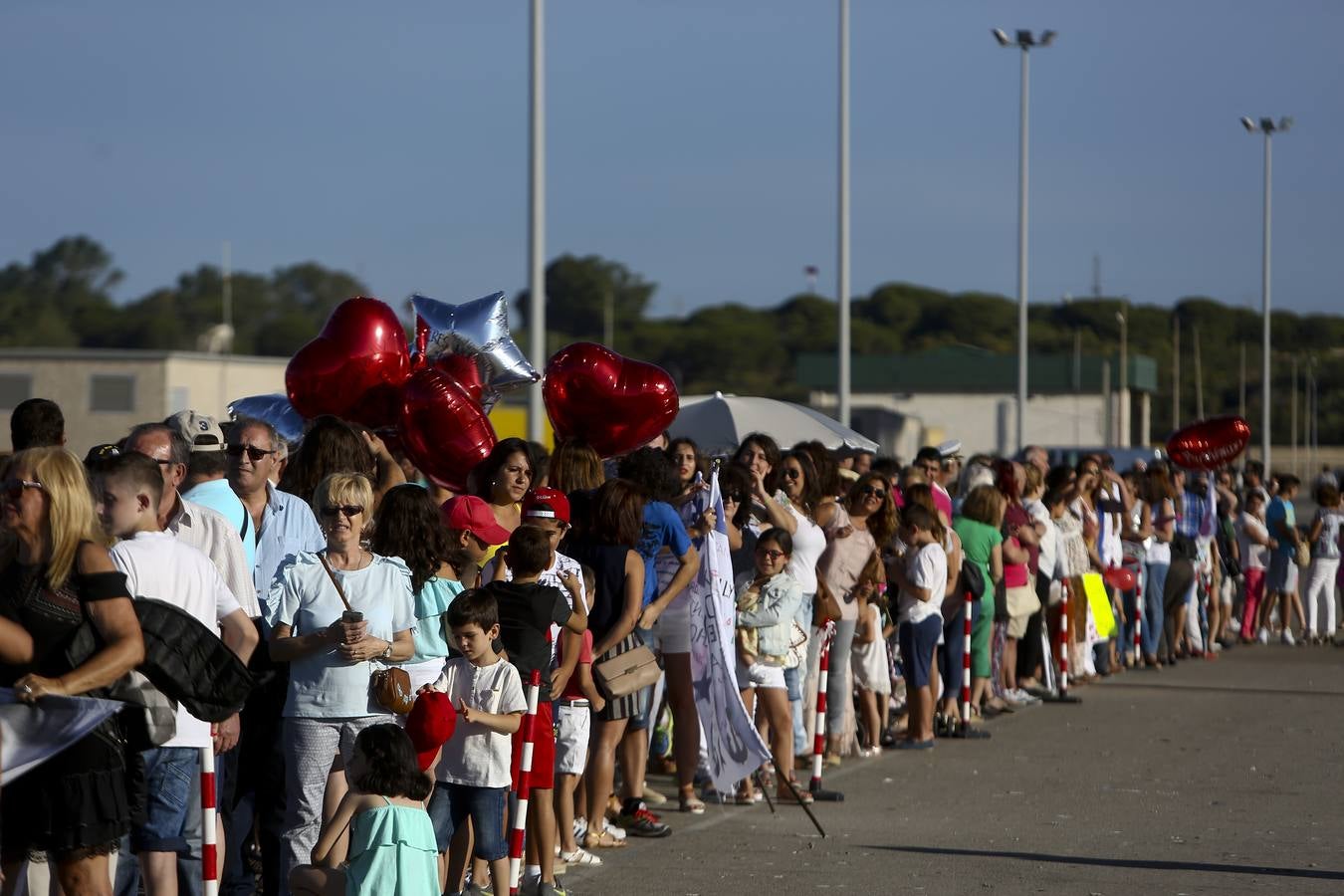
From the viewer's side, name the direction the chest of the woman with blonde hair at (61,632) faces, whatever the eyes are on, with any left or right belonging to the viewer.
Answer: facing the viewer and to the left of the viewer

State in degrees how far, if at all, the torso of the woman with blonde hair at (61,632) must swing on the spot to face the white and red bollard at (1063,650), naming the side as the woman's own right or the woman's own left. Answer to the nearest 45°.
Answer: approximately 180°

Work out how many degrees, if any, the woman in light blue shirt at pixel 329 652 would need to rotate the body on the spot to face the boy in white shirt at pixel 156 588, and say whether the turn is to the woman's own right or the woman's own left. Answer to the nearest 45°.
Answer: approximately 45° to the woman's own right

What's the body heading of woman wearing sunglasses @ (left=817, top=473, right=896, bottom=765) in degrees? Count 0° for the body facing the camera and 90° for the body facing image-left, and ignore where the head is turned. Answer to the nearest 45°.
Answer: approximately 0°

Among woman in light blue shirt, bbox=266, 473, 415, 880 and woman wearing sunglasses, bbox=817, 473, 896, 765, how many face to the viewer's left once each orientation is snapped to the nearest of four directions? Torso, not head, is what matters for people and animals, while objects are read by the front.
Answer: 0

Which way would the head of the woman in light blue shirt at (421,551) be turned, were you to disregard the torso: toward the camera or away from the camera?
away from the camera

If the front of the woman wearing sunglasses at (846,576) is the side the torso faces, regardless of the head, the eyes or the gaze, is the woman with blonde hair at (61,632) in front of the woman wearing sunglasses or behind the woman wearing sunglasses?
in front

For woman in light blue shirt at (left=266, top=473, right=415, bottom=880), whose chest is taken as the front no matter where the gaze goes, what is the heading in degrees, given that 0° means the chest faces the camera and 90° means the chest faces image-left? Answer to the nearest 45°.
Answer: approximately 0°

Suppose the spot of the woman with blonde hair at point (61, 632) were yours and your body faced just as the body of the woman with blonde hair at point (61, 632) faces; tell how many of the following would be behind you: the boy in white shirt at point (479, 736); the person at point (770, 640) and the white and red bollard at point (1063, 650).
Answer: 3
